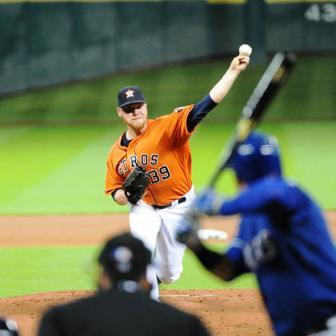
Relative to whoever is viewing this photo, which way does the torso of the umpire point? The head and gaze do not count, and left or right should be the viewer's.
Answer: facing away from the viewer

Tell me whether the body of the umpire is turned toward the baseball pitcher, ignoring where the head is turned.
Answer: yes
